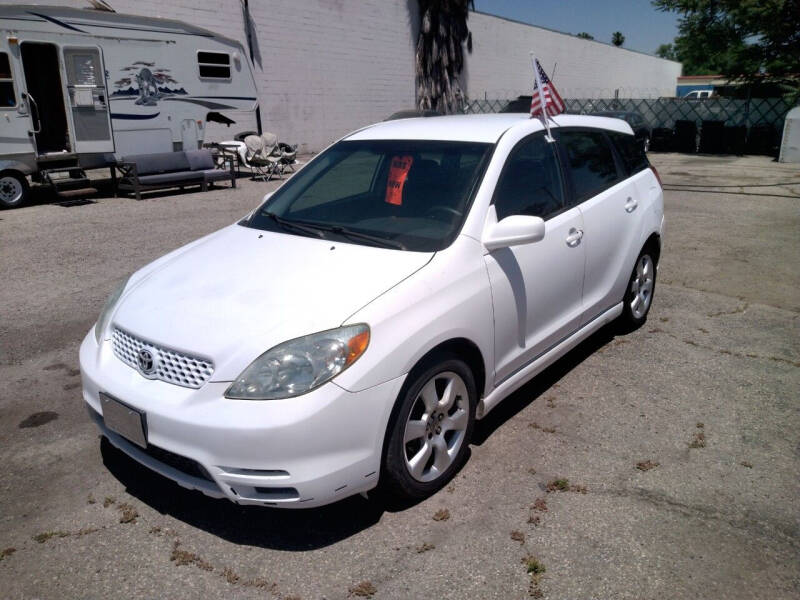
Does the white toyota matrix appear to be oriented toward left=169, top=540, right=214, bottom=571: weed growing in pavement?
yes

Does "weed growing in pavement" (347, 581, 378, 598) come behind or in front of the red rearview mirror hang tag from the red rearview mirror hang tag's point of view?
in front

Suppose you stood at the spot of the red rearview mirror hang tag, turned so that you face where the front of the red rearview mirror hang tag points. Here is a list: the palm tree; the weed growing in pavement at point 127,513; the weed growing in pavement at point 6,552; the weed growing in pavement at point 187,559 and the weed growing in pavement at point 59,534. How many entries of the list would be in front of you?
4

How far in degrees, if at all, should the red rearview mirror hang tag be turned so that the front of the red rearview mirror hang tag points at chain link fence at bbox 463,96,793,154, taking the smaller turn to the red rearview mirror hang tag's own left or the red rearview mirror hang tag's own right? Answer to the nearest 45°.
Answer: approximately 180°

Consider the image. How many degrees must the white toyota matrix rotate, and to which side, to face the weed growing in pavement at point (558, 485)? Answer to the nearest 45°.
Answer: approximately 135° to its left

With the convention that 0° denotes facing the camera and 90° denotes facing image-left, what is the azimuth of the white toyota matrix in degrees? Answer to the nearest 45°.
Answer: approximately 45°

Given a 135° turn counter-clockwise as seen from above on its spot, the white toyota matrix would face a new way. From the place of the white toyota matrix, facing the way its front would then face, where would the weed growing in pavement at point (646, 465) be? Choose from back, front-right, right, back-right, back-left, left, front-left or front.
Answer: front

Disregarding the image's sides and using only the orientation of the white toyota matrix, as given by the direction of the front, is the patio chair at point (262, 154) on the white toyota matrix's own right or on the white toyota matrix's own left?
on the white toyota matrix's own right

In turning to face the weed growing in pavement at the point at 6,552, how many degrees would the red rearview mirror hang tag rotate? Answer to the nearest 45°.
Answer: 0° — it already faces it

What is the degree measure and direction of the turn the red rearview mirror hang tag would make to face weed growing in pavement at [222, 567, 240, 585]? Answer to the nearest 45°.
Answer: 0° — it already faces it

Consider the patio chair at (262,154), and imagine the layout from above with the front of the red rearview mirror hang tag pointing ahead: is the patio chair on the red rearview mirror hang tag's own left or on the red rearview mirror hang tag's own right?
on the red rearview mirror hang tag's own right

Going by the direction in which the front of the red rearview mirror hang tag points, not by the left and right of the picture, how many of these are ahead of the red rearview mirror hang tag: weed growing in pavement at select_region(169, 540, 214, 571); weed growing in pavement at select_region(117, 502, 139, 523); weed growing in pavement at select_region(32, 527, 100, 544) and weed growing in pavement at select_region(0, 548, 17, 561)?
4
